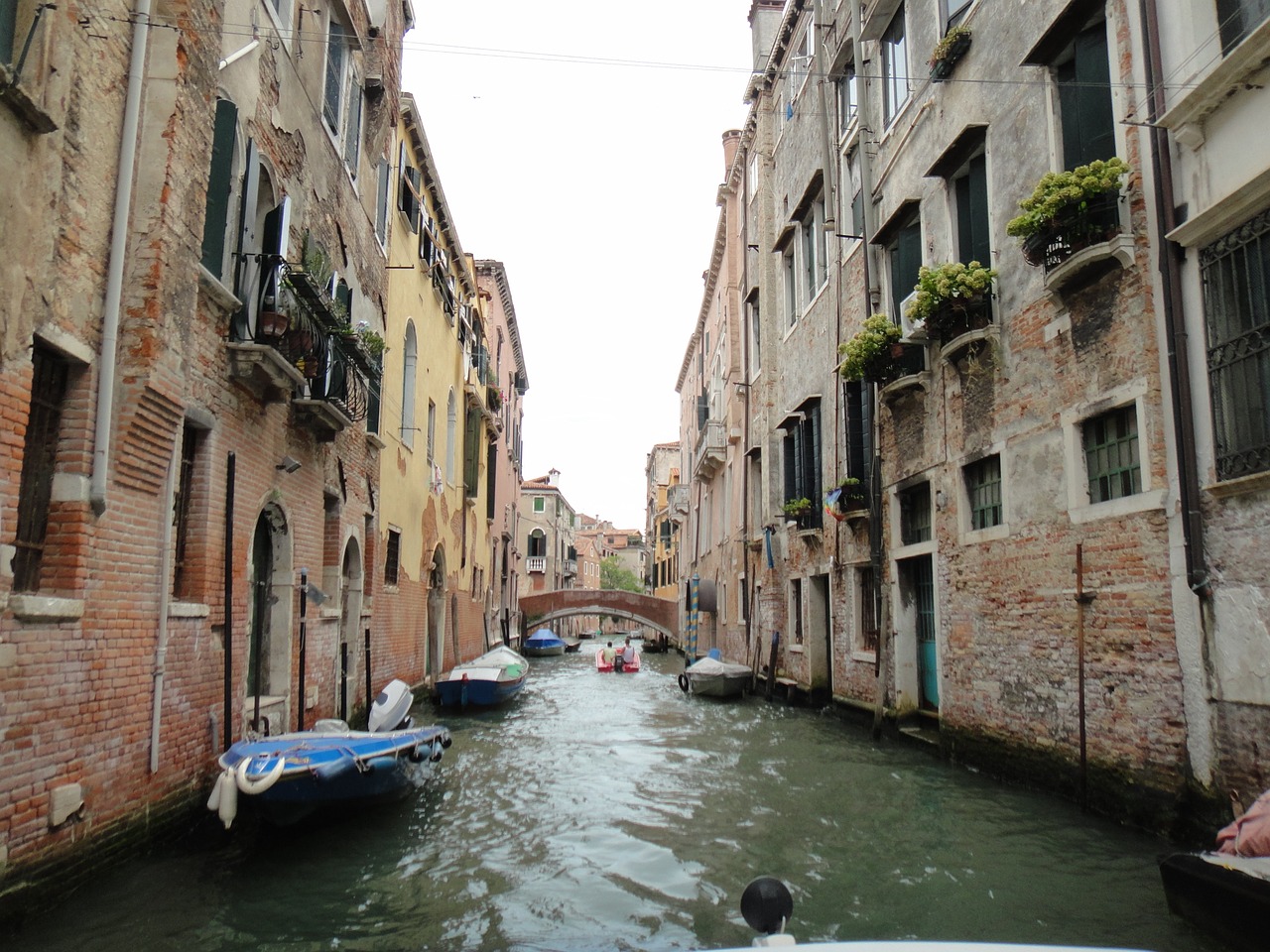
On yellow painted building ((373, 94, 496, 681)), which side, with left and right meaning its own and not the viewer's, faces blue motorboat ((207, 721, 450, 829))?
right

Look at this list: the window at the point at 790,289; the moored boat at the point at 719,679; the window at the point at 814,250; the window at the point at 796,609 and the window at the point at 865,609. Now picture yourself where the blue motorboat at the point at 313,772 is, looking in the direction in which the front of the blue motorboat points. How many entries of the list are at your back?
5

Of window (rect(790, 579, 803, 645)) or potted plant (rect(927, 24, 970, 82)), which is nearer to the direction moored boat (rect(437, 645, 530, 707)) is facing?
the window

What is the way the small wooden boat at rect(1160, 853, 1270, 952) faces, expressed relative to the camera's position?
facing away from the viewer and to the left of the viewer

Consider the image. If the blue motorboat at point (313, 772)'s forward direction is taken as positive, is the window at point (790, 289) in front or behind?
behind

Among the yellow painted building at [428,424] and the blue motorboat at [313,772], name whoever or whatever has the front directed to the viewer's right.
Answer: the yellow painted building

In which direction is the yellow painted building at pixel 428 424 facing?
to the viewer's right

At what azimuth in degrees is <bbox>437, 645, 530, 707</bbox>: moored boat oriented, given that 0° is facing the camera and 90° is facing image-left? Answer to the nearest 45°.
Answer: approximately 225°

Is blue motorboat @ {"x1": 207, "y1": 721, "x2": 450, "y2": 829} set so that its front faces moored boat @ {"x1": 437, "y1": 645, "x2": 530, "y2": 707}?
no

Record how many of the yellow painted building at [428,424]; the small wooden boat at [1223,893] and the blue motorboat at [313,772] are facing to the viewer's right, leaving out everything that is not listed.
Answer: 1

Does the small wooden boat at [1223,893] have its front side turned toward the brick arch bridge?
yes

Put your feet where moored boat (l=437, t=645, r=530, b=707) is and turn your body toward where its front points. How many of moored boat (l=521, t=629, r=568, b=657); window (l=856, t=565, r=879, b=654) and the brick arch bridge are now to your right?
1

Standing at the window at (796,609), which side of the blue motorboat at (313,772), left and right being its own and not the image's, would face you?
back

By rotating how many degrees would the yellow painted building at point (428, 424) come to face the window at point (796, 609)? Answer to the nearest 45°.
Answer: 0° — it already faces it

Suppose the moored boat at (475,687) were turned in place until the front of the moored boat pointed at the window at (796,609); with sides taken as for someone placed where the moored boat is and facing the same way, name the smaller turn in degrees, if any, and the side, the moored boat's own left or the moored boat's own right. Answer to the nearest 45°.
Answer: approximately 45° to the moored boat's own right

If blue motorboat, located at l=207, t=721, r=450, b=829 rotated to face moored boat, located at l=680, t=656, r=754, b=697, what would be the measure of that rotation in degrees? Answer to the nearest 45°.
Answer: approximately 180°

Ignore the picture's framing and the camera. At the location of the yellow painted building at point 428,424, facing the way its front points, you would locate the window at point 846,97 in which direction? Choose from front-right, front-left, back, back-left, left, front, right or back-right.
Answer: front-right

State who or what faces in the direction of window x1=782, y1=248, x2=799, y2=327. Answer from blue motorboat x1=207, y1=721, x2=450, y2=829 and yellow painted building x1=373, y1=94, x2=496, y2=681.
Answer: the yellow painted building

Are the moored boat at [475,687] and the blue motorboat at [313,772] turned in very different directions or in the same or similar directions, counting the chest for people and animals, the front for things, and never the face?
very different directions
